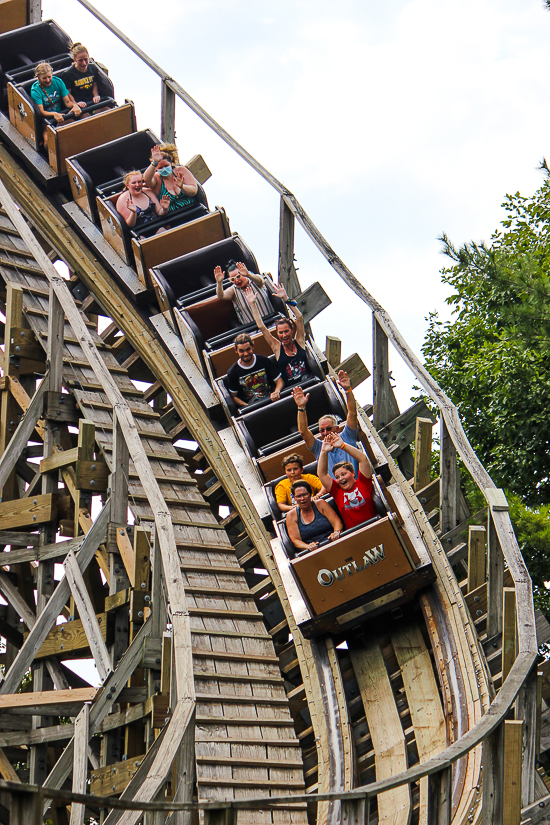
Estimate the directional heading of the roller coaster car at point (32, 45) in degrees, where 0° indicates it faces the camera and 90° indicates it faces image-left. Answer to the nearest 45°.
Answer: approximately 315°

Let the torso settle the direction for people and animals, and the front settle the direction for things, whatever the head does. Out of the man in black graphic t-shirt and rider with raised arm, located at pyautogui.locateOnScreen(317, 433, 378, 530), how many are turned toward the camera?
2

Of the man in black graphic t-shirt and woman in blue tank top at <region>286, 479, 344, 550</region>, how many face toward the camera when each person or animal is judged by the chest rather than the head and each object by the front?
2
